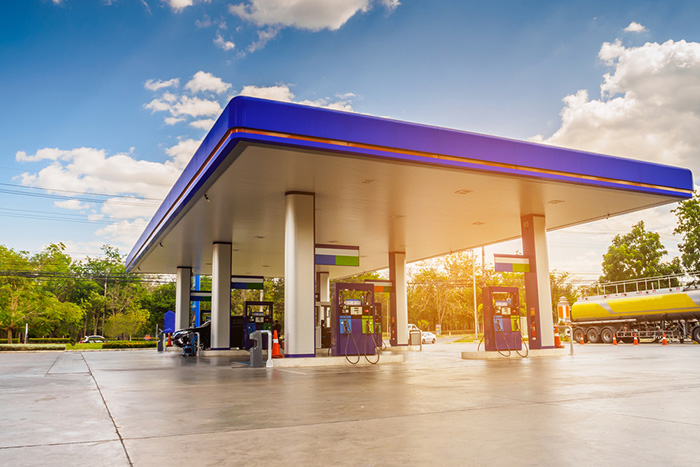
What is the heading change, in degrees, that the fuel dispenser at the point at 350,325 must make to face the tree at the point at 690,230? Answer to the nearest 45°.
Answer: approximately 135° to its left

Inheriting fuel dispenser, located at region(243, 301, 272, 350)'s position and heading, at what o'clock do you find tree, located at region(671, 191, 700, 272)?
The tree is roughly at 8 o'clock from the fuel dispenser.

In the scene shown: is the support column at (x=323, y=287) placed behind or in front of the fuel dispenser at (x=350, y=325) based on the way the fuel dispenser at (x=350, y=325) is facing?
behind

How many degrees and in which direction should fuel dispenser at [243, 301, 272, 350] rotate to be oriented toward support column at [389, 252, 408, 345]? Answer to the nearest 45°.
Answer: approximately 135° to its left

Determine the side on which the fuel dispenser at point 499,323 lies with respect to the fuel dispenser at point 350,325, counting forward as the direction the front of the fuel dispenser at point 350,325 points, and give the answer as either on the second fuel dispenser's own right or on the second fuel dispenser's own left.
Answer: on the second fuel dispenser's own left

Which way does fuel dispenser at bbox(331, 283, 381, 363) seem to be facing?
toward the camera

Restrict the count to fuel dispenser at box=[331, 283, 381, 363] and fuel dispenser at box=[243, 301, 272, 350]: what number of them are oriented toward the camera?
2

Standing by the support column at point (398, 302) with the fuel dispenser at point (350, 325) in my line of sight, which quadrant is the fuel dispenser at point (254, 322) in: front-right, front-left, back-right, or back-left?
front-right

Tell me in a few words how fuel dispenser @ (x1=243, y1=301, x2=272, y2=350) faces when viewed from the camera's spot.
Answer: facing the viewer

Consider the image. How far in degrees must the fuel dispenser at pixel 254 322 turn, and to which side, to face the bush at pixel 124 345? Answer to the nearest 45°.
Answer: approximately 135° to its right
